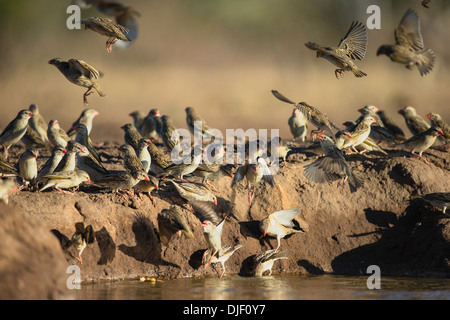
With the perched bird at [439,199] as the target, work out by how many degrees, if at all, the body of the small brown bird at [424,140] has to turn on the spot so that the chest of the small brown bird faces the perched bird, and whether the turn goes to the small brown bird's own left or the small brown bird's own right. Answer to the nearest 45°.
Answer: approximately 90° to the small brown bird's own right

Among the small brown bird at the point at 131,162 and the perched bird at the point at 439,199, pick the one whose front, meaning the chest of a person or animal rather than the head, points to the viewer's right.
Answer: the perched bird

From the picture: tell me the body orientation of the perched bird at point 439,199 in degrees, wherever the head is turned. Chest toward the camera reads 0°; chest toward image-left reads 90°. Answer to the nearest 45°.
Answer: approximately 270°

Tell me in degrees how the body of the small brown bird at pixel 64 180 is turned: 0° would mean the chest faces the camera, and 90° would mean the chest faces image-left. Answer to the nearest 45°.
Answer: approximately 270°

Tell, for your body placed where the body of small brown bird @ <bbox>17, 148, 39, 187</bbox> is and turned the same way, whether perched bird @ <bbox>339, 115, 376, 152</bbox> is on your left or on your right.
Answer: on your left

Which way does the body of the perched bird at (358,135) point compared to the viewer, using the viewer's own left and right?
facing to the right of the viewer

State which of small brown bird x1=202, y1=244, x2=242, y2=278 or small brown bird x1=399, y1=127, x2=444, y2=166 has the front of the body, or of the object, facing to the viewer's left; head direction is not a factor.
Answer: small brown bird x1=202, y1=244, x2=242, y2=278

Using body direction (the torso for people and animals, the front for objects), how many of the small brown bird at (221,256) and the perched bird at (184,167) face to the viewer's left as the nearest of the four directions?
1

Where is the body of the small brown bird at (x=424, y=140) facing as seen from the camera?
to the viewer's right

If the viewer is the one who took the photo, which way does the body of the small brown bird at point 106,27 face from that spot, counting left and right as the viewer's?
facing to the left of the viewer
